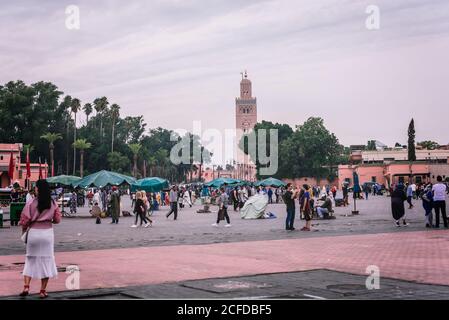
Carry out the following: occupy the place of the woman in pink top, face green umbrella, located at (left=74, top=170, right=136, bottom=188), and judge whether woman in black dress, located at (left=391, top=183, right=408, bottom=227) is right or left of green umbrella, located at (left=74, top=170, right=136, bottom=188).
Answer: right

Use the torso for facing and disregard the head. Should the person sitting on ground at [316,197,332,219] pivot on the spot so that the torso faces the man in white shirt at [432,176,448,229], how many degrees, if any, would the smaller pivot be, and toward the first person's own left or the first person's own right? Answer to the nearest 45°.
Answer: approximately 135° to the first person's own left

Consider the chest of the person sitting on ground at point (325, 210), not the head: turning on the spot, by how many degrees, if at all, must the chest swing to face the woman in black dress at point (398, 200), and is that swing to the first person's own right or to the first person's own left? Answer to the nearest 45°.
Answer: approximately 135° to the first person's own left
